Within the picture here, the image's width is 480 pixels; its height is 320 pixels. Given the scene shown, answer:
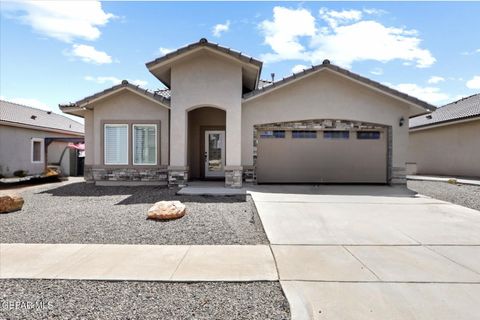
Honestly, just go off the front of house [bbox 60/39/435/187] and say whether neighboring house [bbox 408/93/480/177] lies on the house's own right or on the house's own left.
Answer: on the house's own left

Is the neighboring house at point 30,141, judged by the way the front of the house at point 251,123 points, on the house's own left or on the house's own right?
on the house's own right

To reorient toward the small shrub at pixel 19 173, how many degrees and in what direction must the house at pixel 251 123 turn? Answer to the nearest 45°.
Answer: approximately 90° to its right

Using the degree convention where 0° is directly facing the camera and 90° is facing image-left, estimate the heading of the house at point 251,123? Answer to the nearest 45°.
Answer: approximately 0°

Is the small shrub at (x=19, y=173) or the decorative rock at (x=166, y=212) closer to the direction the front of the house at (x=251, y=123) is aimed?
the decorative rock

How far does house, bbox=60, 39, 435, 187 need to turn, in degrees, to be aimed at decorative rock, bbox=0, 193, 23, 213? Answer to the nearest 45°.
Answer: approximately 45° to its right
